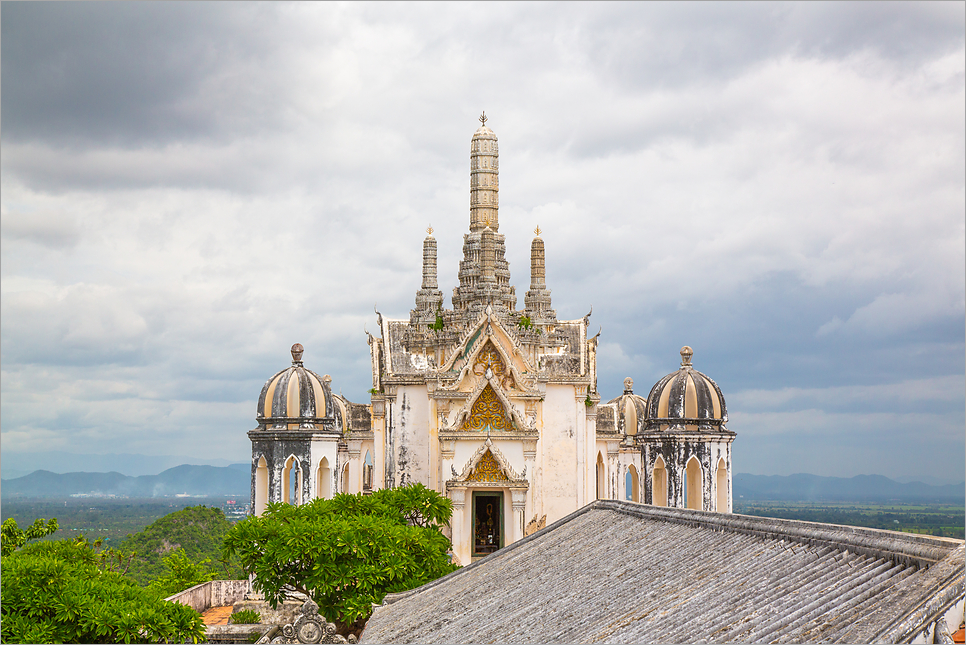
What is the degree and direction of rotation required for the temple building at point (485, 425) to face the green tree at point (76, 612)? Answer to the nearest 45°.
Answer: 0° — it already faces it

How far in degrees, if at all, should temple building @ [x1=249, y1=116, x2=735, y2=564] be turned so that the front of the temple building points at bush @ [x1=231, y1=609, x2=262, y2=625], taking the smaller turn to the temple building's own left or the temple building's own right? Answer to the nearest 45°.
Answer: approximately 45° to the temple building's own right

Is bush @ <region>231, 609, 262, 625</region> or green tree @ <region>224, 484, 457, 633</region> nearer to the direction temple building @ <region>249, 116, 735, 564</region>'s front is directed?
the green tree

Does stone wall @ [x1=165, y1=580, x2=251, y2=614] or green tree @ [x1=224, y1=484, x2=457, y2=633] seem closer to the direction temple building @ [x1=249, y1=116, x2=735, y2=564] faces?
the green tree

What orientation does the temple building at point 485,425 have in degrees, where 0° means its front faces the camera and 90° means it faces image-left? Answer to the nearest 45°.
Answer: approximately 0°
